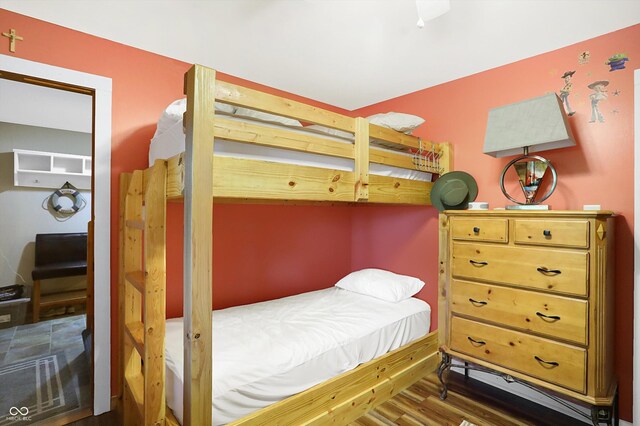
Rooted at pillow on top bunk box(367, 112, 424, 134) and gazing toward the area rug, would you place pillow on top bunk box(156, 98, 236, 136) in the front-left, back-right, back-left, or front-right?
front-left

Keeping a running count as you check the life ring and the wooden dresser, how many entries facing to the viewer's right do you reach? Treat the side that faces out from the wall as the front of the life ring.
0

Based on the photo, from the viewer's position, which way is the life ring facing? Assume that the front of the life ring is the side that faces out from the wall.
facing the viewer

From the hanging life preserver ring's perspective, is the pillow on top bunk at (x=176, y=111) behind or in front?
in front

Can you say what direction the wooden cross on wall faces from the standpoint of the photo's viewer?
facing the viewer and to the right of the viewer

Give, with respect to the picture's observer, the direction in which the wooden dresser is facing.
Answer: facing the viewer and to the left of the viewer

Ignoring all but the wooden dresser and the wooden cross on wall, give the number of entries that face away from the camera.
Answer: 0

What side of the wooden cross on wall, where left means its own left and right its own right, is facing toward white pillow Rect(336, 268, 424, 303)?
left

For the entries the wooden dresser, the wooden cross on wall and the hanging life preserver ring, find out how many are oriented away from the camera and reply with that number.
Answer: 0

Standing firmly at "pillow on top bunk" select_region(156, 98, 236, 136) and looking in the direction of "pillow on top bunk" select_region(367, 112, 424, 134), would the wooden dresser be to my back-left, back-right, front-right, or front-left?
front-right
